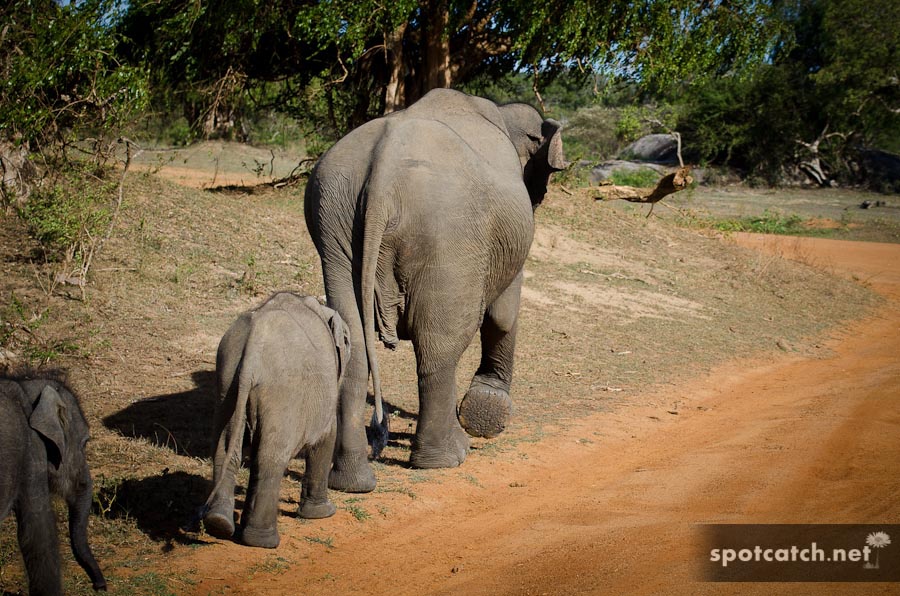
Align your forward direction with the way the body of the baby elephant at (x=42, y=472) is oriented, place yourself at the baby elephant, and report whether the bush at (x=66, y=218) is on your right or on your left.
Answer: on your left

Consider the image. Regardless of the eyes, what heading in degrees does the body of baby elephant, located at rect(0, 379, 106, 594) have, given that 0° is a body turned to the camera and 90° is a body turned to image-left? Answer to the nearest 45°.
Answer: approximately 270°

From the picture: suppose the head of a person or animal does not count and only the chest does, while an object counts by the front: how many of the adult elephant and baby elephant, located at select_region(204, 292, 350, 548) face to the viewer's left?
0

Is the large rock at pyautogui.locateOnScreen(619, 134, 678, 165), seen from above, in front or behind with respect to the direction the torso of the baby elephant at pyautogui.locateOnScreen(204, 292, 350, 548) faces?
in front

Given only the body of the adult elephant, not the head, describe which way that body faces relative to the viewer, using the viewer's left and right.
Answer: facing away from the viewer and to the right of the viewer

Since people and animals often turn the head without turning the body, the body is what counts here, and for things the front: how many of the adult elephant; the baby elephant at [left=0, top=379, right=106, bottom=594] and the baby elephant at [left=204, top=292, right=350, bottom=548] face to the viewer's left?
0

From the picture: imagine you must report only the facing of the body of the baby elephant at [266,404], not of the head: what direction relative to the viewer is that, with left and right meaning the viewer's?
facing away from the viewer and to the right of the viewer

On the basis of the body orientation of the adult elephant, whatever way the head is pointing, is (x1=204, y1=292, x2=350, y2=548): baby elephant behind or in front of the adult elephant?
behind

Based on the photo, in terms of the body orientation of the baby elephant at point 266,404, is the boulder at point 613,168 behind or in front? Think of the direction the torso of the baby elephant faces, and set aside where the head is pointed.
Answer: in front

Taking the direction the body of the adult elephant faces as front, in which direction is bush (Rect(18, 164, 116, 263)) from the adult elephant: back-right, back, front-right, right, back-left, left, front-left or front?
left

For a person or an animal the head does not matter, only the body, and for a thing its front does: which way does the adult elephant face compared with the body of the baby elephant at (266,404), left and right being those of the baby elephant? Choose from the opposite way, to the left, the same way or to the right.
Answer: the same way

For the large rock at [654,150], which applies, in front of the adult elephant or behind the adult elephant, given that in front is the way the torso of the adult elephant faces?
in front
